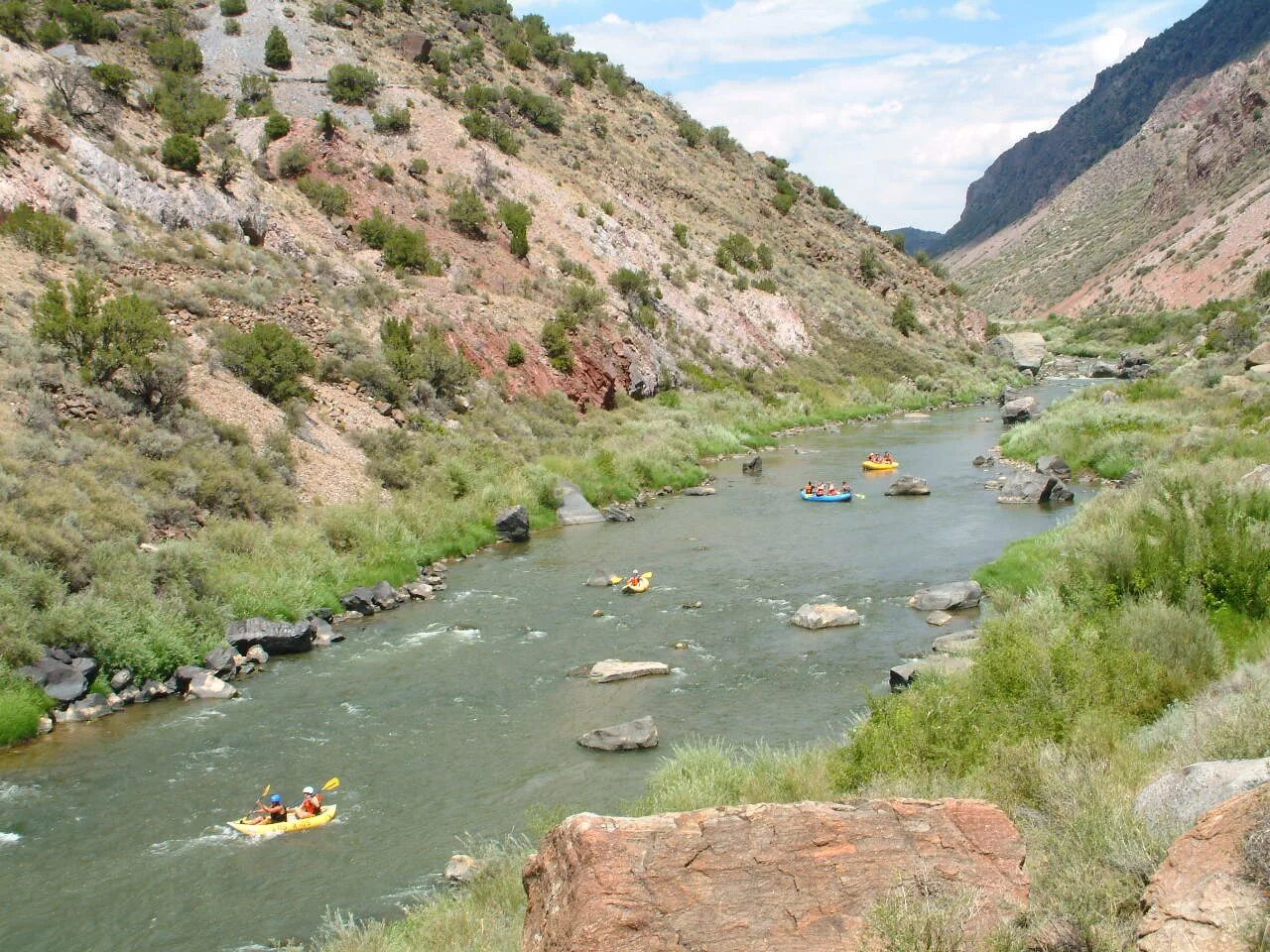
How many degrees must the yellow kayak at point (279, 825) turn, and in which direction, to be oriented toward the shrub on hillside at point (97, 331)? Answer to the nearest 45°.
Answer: approximately 90° to its right

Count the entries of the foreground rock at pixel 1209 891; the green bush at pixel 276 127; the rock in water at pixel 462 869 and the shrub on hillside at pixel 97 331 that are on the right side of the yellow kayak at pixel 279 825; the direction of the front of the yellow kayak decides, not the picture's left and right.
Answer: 2

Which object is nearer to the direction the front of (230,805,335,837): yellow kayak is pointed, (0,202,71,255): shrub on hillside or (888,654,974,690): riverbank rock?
the shrub on hillside

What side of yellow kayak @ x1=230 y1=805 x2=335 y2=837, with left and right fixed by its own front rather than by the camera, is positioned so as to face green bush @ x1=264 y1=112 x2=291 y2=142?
right

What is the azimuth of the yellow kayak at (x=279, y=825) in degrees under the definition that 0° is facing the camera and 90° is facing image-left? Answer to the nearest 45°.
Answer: approximately 90°

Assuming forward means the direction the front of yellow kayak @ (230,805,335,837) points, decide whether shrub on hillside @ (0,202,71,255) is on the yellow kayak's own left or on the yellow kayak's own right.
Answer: on the yellow kayak's own right

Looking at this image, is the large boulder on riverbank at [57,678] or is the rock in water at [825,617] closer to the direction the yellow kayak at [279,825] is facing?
the large boulder on riverbank

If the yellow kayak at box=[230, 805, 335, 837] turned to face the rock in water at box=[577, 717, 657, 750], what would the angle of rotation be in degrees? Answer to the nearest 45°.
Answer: approximately 180°

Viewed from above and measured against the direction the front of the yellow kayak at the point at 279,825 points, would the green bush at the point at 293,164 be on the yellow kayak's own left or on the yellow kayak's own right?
on the yellow kayak's own right

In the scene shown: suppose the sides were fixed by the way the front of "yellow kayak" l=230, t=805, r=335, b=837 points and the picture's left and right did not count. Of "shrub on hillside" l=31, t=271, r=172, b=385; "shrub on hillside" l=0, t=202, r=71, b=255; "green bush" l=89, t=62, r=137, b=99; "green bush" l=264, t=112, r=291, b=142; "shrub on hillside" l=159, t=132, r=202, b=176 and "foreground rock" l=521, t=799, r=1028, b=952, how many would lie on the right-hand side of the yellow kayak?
5

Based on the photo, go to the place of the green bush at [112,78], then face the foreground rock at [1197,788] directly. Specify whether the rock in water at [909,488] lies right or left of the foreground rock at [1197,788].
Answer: left

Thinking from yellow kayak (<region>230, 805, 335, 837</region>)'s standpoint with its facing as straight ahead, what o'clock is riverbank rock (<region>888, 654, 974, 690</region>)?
The riverbank rock is roughly at 6 o'clock from the yellow kayak.

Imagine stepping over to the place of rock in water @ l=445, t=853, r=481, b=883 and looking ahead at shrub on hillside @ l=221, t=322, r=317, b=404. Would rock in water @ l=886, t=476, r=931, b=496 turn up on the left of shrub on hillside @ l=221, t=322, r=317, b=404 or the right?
right

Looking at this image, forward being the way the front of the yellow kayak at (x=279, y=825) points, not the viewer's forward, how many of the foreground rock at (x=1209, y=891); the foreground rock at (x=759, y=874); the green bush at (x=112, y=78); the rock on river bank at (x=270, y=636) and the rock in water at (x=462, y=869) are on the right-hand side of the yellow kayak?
2

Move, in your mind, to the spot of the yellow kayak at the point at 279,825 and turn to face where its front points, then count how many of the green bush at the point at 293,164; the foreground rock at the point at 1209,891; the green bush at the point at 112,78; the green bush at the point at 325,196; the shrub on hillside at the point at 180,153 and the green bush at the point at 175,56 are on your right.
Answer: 5

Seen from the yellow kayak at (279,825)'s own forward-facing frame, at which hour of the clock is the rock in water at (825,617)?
The rock in water is roughly at 5 o'clock from the yellow kayak.

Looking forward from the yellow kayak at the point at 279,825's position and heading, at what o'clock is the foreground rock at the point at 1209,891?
The foreground rock is roughly at 8 o'clock from the yellow kayak.

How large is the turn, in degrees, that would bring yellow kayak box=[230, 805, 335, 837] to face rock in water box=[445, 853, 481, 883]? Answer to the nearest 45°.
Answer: approximately 135° to its left
